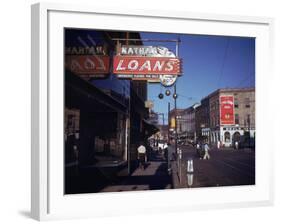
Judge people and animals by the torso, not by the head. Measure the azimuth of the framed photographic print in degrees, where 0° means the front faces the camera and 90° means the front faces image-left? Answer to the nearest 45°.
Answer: approximately 315°
